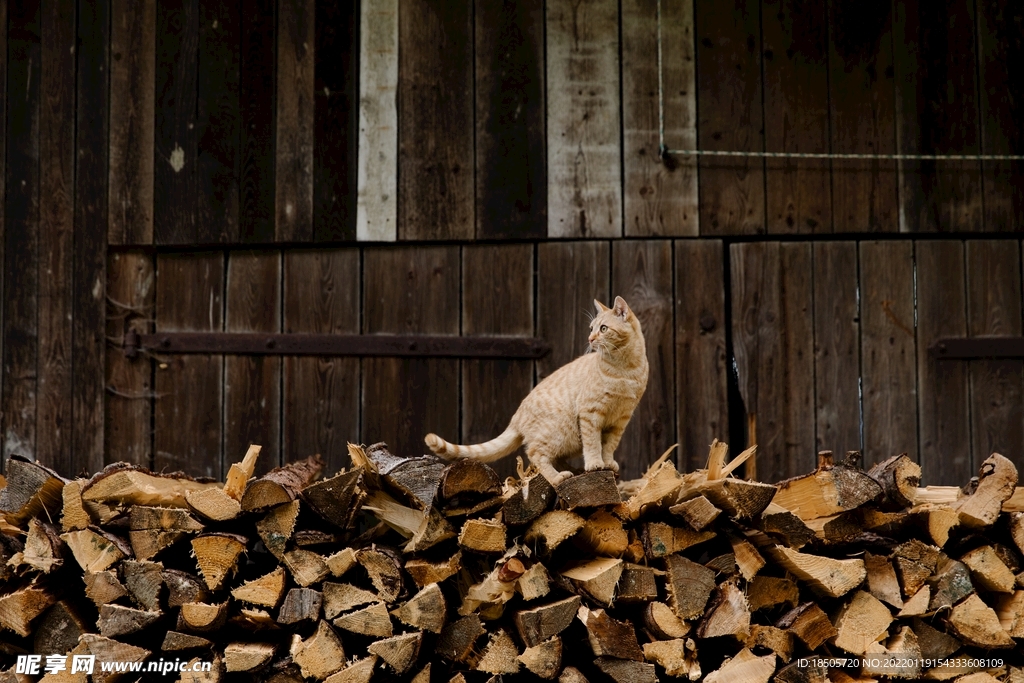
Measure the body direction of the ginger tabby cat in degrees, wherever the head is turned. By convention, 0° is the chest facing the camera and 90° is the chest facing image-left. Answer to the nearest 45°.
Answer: approximately 270°

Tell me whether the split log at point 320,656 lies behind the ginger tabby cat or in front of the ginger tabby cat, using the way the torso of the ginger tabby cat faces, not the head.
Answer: behind

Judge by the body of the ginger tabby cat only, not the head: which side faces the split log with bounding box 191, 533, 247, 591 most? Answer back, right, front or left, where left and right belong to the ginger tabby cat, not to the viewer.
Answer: back

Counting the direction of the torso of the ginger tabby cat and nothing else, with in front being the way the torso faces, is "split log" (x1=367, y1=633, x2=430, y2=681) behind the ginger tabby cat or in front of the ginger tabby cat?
behind

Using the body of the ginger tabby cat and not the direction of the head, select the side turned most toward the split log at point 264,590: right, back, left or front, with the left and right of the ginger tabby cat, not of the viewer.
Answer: back
